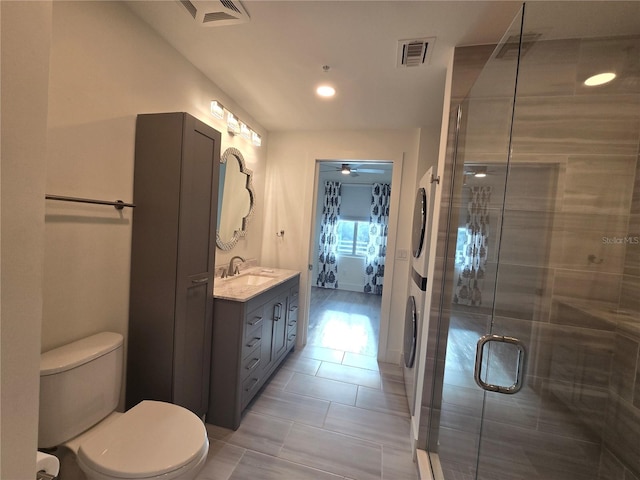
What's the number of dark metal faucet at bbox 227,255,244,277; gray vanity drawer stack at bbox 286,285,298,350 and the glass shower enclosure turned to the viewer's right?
2

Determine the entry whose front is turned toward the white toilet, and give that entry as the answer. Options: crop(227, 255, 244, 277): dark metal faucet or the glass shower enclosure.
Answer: the glass shower enclosure

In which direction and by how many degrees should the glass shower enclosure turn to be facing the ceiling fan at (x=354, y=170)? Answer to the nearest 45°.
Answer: approximately 90° to its right

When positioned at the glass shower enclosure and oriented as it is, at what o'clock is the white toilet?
The white toilet is roughly at 12 o'clock from the glass shower enclosure.

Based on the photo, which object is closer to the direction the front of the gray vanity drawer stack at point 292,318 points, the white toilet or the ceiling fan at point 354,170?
the ceiling fan

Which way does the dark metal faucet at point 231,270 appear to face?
to the viewer's right

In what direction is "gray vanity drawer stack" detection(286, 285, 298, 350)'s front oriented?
to the viewer's right

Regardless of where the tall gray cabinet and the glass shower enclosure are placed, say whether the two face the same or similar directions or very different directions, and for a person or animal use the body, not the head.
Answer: very different directions

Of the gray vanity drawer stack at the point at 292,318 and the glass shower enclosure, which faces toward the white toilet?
the glass shower enclosure

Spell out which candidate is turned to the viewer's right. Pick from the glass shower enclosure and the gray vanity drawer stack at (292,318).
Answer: the gray vanity drawer stack

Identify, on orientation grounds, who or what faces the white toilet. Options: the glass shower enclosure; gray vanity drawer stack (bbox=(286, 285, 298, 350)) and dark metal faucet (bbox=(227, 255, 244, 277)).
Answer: the glass shower enclosure

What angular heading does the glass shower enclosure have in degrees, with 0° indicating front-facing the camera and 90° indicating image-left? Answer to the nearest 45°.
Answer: approximately 45°

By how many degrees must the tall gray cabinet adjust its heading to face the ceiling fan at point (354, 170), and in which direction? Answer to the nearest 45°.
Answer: approximately 90° to its left
